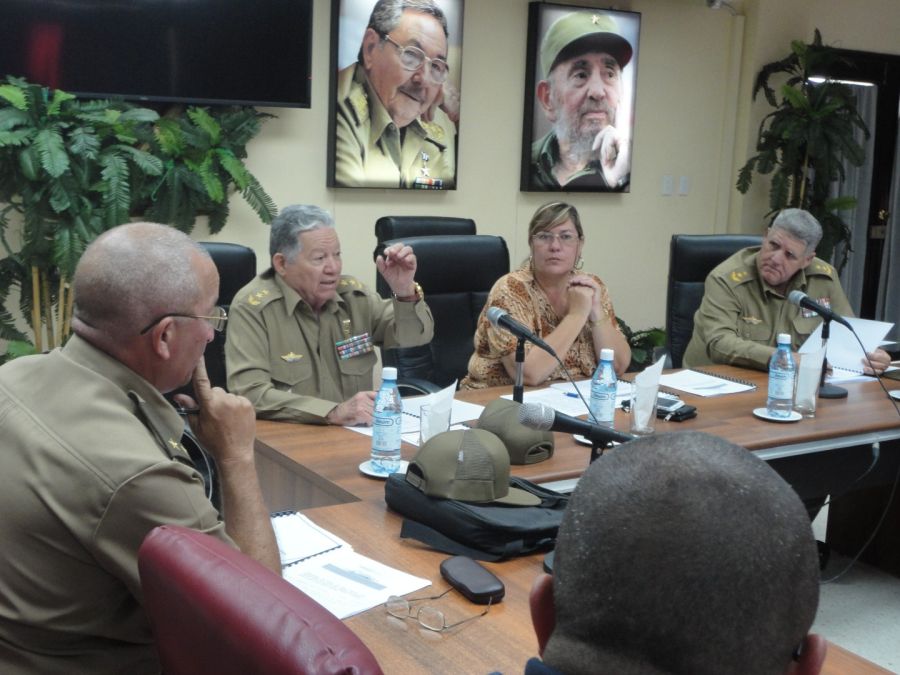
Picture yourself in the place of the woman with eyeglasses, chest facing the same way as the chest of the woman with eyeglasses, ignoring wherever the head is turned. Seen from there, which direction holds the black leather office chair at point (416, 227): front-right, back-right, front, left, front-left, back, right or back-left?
back-right

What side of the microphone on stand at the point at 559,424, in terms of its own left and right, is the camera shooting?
left

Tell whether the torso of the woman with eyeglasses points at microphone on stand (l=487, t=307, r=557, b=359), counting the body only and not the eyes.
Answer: yes

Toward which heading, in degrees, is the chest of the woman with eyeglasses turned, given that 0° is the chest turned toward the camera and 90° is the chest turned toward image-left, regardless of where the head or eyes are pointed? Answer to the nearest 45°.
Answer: approximately 0°

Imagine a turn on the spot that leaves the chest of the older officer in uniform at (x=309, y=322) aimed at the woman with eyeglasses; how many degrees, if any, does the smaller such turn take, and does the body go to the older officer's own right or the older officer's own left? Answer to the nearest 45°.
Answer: approximately 45° to the older officer's own left
